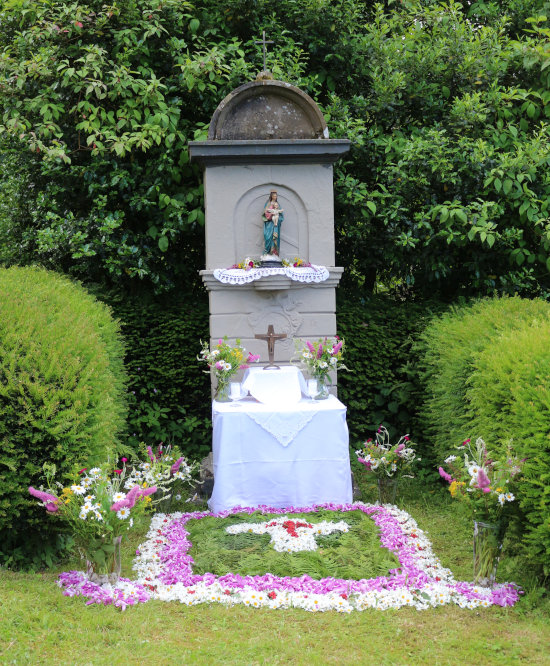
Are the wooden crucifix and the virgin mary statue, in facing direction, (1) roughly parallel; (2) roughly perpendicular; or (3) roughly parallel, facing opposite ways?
roughly parallel

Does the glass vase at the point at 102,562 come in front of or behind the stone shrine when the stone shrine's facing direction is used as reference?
in front

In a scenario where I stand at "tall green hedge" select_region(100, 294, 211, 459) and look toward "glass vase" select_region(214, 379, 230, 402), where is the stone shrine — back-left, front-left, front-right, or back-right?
front-left

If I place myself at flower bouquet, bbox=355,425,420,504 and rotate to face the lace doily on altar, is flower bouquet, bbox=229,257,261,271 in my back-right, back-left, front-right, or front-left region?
front-right

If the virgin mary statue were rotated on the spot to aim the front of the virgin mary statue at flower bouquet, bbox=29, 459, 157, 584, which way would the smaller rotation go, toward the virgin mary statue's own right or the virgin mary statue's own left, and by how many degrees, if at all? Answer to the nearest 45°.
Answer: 0° — it already faces it

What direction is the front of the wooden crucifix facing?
toward the camera

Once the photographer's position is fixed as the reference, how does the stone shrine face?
facing the viewer

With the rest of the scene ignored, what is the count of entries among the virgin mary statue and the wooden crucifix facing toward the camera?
2

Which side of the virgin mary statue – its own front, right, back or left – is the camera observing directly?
front

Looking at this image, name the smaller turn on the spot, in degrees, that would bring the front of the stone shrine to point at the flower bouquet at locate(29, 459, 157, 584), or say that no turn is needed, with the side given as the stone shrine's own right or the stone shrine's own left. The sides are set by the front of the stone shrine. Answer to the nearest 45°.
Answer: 0° — it already faces it
